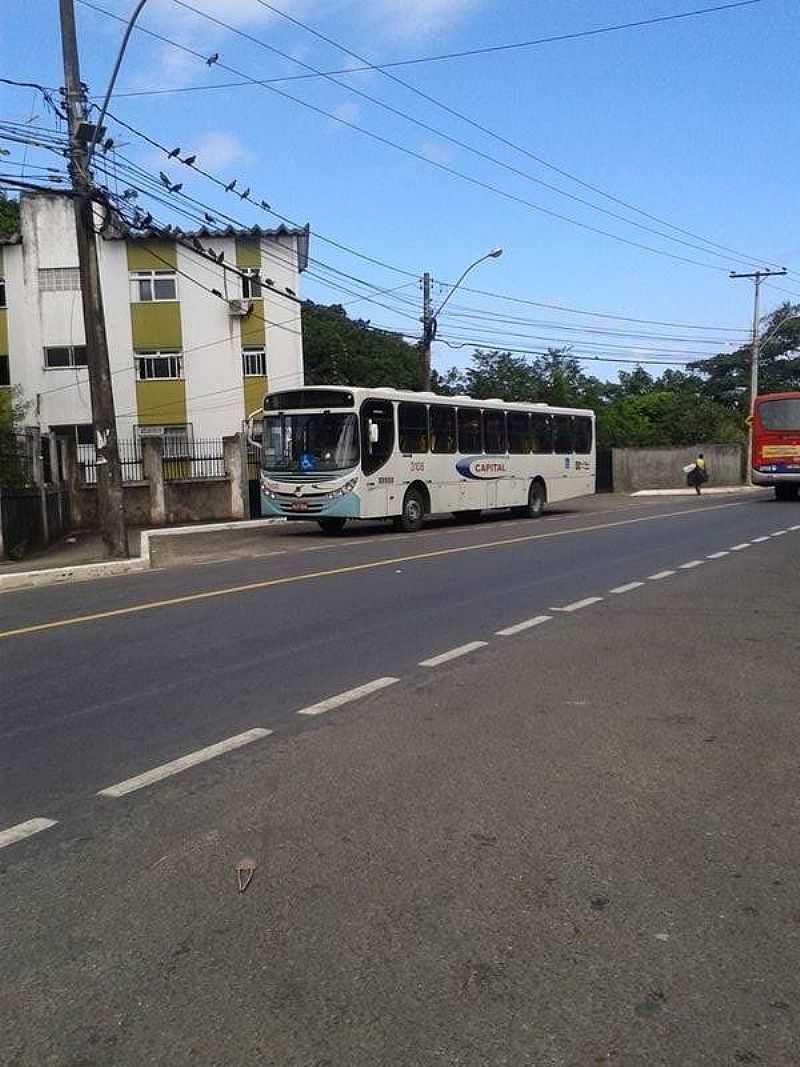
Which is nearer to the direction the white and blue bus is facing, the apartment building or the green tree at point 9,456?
the green tree

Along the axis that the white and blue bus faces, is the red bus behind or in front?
behind

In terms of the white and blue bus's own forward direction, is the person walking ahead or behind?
behind

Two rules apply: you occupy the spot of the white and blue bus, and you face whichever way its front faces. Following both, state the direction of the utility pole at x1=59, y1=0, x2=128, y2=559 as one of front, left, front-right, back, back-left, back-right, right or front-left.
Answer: front

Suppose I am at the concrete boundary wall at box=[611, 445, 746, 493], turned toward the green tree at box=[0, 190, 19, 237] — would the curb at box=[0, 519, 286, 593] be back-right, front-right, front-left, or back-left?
front-left

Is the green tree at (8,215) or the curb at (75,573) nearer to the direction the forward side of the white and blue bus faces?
the curb

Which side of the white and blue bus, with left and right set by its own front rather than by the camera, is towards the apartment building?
right

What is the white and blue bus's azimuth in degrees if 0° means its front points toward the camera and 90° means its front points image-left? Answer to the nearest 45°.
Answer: approximately 45°
